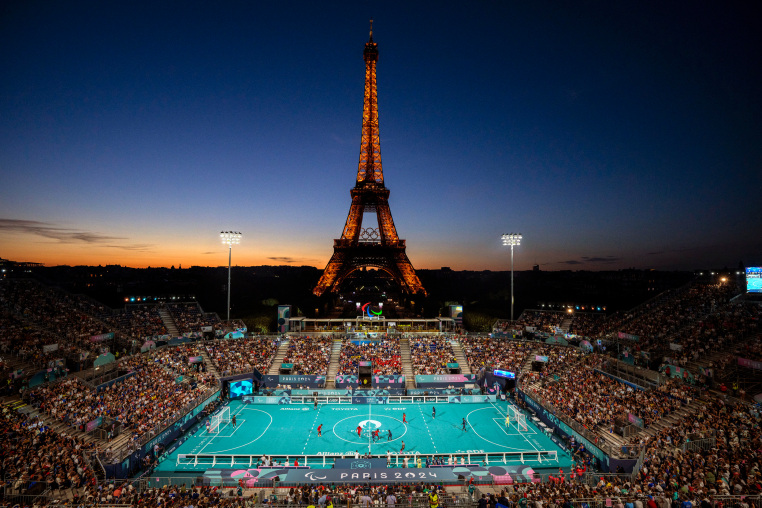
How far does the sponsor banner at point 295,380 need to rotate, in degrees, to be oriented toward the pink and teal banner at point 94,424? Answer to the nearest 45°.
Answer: approximately 45° to its right

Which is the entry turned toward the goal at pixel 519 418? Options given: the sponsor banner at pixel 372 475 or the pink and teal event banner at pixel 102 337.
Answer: the pink and teal event banner at pixel 102 337

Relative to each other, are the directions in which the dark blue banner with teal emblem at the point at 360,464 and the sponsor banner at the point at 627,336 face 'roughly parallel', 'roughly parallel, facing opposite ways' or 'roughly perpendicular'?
roughly perpendicular

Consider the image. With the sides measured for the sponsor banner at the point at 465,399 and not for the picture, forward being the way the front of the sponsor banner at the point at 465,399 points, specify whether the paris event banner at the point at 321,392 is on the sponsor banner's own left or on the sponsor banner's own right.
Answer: on the sponsor banner's own right

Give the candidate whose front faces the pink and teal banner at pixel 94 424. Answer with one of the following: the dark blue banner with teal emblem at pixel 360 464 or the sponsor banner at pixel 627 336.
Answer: the sponsor banner at pixel 627 336

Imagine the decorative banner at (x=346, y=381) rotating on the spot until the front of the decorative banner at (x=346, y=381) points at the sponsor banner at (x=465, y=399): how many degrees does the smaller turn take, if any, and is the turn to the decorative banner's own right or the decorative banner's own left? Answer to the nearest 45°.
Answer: approximately 90° to the decorative banner's own left

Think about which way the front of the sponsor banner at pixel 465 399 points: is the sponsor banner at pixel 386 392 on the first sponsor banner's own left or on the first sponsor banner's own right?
on the first sponsor banner's own right

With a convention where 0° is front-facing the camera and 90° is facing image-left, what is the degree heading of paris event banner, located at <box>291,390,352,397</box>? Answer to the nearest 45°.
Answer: approximately 0°

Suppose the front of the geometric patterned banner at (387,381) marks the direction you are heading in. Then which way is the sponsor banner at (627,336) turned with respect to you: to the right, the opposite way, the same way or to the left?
to the right

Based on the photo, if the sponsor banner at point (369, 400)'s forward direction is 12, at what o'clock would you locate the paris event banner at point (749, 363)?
the paris event banner at point (749, 363) is roughly at 10 o'clock from the sponsor banner at point (369, 400).

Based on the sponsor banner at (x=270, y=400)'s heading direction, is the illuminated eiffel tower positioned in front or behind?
behind
